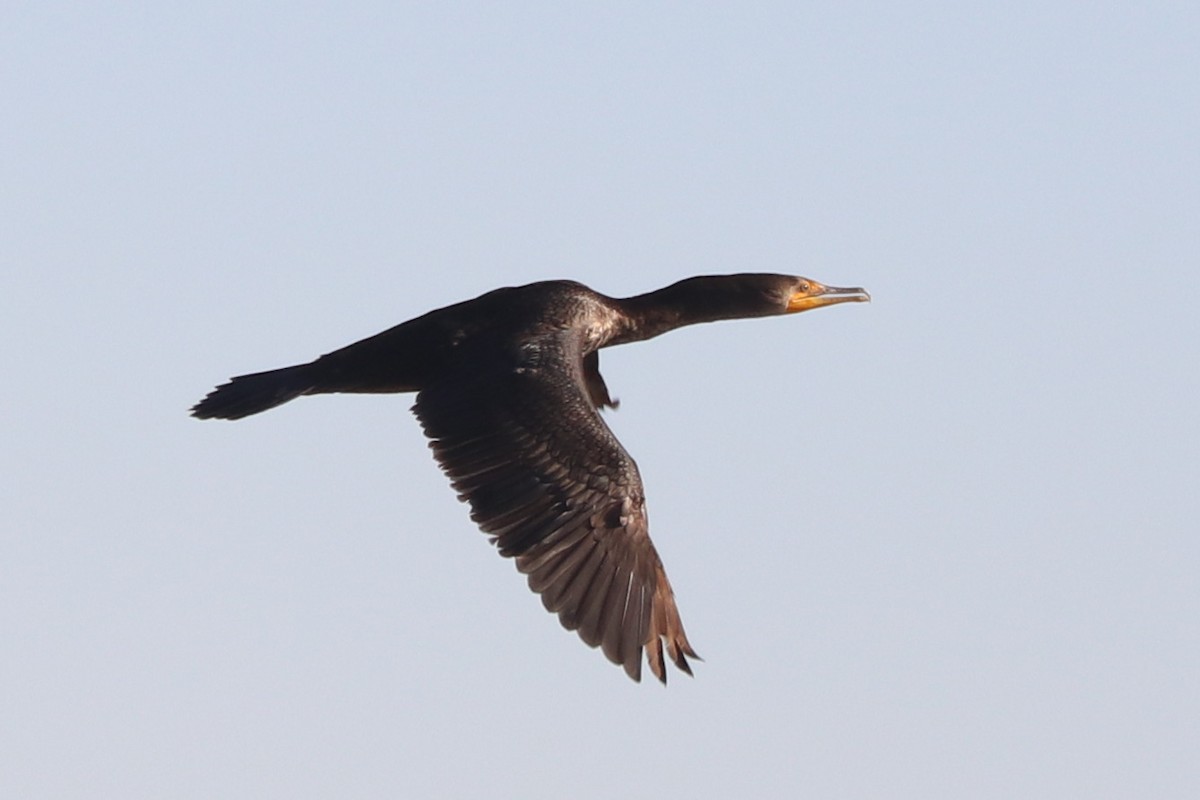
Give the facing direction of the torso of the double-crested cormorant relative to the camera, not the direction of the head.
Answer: to the viewer's right
